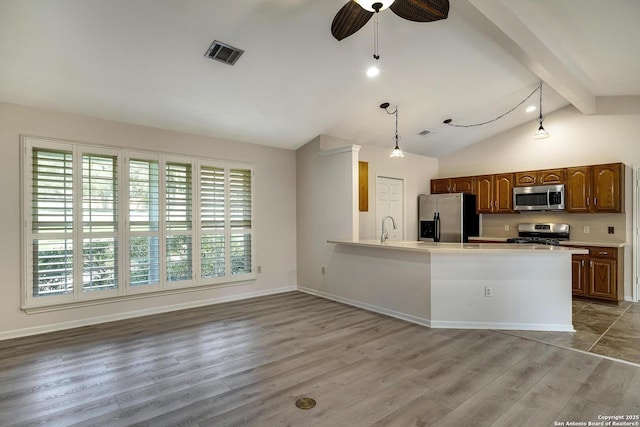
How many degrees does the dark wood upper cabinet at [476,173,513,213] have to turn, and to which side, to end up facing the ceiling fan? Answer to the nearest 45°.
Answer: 0° — it already faces it

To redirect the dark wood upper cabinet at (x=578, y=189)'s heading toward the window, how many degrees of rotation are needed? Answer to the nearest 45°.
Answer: approximately 45° to its right

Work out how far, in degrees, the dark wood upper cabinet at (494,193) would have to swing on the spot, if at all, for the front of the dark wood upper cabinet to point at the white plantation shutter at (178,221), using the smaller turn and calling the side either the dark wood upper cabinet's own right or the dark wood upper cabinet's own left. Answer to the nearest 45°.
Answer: approximately 45° to the dark wood upper cabinet's own right

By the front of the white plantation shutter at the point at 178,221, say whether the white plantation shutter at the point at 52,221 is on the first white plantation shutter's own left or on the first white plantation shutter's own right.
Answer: on the first white plantation shutter's own right

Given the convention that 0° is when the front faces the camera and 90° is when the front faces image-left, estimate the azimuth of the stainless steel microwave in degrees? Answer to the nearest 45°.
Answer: approximately 0°

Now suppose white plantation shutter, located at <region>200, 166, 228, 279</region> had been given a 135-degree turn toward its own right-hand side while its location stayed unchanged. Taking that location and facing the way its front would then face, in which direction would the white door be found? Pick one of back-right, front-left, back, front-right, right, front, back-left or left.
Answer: back-right

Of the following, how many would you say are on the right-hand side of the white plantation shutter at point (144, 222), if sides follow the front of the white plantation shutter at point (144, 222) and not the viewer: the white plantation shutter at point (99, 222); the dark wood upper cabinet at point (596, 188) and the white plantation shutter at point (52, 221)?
2

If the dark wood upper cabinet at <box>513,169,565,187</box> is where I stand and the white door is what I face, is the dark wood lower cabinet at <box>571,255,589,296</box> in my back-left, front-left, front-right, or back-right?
back-left

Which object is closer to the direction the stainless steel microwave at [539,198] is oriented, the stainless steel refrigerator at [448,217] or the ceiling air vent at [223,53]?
the ceiling air vent

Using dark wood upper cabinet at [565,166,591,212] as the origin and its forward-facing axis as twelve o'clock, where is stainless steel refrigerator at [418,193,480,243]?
The stainless steel refrigerator is roughly at 3 o'clock from the dark wood upper cabinet.

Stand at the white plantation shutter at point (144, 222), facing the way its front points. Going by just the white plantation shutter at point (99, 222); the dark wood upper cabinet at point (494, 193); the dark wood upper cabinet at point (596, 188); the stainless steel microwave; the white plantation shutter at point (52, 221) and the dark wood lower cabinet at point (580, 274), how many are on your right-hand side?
2
